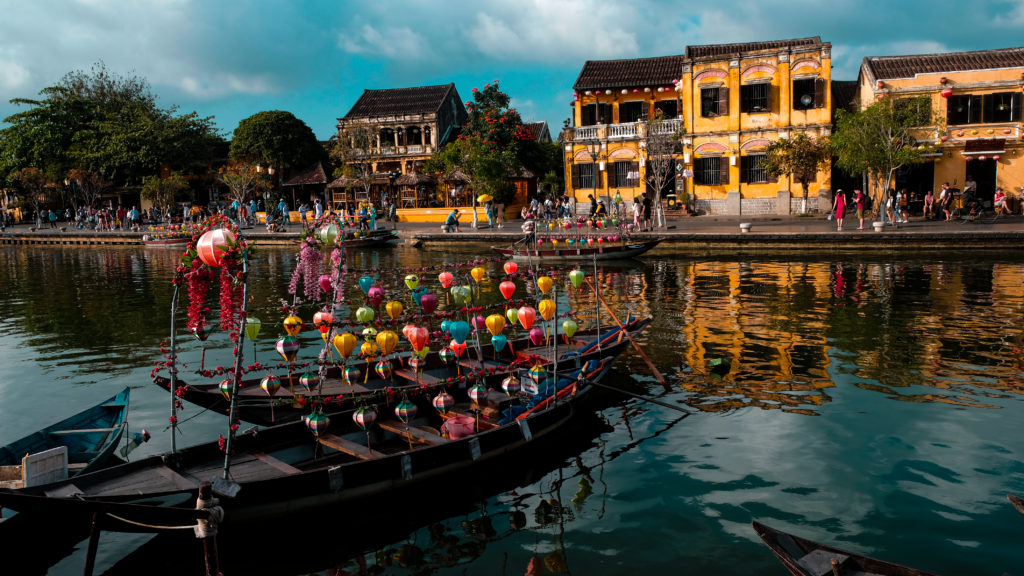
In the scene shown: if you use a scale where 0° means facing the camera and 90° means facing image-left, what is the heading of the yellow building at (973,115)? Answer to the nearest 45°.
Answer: approximately 0°

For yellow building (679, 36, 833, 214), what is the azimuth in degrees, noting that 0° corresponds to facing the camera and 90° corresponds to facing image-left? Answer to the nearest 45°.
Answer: approximately 0°

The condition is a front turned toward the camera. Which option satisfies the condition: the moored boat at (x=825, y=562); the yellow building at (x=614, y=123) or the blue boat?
the yellow building

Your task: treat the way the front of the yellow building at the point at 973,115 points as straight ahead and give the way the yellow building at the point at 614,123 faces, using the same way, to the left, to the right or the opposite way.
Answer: the same way

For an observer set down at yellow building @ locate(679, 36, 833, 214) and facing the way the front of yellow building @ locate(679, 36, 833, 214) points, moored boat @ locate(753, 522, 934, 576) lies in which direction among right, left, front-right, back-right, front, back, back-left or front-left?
front

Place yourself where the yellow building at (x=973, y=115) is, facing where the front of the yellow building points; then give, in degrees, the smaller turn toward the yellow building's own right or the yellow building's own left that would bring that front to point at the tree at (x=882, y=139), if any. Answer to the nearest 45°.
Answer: approximately 45° to the yellow building's own right

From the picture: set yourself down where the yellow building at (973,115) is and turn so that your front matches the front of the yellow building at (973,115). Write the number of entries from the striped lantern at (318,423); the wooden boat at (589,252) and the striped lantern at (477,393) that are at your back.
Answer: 0

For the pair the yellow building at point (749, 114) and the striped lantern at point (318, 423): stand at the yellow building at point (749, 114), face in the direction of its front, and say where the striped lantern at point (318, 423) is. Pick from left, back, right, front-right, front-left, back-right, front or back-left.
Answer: front

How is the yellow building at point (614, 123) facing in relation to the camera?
toward the camera

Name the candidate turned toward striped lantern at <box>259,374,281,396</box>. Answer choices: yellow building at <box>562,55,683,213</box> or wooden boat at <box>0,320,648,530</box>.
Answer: the yellow building

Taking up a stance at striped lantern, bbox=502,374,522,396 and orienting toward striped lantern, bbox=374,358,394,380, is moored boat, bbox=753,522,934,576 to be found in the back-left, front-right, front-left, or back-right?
back-left

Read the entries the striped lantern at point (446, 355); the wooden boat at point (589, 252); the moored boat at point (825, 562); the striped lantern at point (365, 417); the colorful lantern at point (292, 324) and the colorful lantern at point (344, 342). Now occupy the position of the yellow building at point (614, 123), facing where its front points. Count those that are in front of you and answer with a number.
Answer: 6

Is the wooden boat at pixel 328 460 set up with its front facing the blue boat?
no

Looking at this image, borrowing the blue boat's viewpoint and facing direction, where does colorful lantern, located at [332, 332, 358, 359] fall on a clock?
The colorful lantern is roughly at 2 o'clock from the blue boat.

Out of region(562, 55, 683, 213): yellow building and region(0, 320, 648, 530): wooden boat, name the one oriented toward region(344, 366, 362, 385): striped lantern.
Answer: the yellow building

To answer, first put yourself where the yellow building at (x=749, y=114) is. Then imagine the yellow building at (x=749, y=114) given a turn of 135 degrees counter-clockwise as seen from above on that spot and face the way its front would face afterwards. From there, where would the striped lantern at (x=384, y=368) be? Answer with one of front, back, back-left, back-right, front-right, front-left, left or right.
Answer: back-right

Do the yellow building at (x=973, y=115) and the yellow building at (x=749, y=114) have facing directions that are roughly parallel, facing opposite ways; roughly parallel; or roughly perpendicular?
roughly parallel

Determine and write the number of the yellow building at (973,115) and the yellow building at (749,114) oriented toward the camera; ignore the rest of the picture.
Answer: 2

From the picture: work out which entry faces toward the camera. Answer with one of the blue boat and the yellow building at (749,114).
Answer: the yellow building
